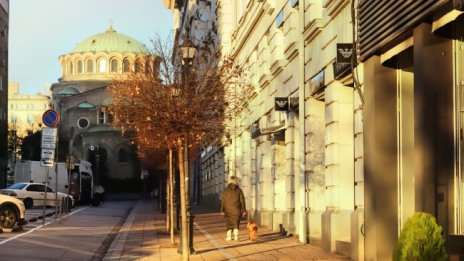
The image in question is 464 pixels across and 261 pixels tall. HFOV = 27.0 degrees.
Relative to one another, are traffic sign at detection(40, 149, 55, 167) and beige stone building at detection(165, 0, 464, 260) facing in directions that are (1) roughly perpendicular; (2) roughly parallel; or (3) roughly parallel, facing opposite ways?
roughly perpendicular

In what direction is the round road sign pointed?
toward the camera

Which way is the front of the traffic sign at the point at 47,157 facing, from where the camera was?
facing the viewer

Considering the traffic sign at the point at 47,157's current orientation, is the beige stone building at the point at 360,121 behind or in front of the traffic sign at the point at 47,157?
in front

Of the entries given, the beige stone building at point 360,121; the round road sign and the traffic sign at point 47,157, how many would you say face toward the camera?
2

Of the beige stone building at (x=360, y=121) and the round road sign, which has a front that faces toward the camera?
the round road sign

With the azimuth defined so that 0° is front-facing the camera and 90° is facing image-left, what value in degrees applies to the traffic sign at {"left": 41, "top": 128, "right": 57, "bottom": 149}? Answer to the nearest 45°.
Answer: approximately 0°

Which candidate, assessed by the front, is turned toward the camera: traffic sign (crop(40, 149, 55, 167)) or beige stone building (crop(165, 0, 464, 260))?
the traffic sign

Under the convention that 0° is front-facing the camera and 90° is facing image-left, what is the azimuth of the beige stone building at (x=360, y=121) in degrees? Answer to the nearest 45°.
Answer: approximately 90°

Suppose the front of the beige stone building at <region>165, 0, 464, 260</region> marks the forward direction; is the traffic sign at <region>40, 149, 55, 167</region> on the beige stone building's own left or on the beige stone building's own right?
on the beige stone building's own right

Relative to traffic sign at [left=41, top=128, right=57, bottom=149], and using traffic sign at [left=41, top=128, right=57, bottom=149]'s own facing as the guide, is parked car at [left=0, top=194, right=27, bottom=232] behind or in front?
in front

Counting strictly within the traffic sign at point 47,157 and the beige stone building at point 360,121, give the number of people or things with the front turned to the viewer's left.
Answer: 1
